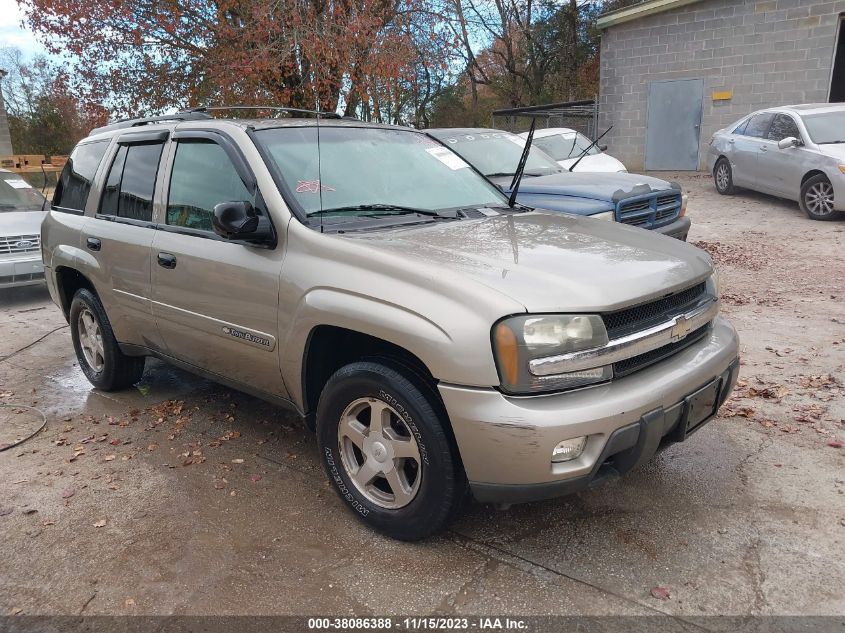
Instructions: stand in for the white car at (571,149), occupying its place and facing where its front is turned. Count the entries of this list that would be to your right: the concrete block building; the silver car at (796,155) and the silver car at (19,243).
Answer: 1

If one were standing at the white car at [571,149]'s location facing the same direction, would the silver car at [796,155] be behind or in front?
in front

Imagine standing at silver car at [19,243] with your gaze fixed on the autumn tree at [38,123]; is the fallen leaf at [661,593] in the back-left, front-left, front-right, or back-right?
back-right

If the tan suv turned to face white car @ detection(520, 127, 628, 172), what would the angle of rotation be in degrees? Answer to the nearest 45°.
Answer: approximately 135° to its left

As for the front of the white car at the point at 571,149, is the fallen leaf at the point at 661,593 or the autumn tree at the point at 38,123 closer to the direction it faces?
the fallen leaf

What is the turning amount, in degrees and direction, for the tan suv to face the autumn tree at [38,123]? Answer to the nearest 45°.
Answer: approximately 180°

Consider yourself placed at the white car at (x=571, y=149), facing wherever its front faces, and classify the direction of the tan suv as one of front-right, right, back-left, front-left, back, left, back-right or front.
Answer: front-right

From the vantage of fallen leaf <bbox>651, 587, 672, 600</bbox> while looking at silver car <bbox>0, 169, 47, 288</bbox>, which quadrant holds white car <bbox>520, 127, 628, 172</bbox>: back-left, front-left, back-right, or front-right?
front-right

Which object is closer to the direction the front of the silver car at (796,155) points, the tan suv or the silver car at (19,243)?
the tan suv

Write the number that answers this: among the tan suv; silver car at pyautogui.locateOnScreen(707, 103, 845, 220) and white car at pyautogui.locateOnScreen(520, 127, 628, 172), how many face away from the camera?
0

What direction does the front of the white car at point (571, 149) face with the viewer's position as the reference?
facing the viewer and to the right of the viewer

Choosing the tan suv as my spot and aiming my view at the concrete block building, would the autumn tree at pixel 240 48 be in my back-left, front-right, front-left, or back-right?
front-left

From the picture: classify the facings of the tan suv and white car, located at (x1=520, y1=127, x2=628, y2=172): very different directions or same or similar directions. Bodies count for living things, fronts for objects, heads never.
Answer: same or similar directions

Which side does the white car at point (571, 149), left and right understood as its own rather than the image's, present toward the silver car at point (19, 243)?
right

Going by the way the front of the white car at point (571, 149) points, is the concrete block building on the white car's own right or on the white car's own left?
on the white car's own left

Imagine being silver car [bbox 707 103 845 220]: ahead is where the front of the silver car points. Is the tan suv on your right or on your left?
on your right

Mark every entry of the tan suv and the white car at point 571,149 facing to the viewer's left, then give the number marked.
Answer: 0

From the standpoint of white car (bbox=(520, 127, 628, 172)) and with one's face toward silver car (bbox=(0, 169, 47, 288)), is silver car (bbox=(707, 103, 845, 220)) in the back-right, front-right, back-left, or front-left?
back-left
